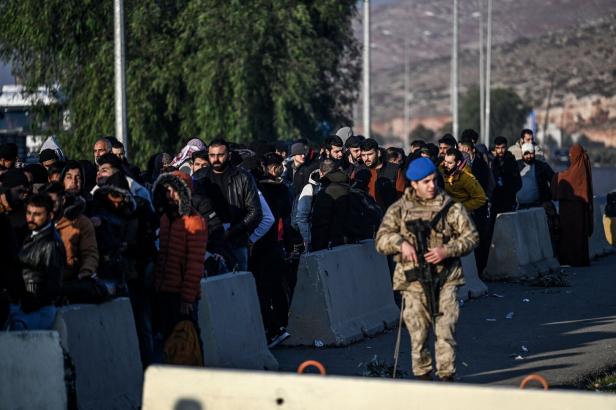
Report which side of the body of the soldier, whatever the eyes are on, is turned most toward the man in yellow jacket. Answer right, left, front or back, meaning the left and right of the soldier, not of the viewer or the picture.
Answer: back

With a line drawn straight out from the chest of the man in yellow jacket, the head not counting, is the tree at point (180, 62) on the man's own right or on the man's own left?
on the man's own right

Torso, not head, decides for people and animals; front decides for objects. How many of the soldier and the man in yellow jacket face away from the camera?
0

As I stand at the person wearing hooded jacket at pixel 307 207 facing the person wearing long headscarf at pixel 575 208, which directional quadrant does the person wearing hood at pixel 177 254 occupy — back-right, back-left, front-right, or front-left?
back-right

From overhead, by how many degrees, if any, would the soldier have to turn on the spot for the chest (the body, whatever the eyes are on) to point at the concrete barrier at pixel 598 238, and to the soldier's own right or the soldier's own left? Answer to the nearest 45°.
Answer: approximately 180°

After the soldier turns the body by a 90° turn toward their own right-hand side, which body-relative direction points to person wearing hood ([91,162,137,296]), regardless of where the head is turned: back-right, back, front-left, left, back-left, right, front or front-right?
front

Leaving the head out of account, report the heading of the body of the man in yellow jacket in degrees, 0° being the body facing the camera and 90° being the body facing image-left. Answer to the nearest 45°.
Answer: approximately 45°

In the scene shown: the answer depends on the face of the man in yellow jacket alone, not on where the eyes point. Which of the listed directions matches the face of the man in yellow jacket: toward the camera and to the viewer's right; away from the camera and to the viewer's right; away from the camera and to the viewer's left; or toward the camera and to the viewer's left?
toward the camera and to the viewer's left

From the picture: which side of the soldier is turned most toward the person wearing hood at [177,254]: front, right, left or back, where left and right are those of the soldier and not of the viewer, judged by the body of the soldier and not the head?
right
